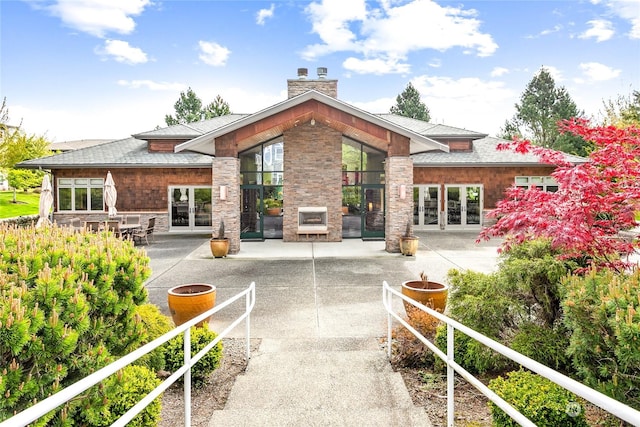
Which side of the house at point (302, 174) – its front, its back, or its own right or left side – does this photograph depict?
front

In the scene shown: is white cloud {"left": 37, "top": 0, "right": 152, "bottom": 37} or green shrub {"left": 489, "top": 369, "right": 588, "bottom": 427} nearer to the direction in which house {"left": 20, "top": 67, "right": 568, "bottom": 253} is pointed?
the green shrub

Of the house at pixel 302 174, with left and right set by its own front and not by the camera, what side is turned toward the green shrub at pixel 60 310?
front

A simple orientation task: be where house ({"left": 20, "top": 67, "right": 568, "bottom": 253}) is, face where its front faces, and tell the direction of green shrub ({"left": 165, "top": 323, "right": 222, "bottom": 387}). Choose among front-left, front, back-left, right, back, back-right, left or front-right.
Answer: front

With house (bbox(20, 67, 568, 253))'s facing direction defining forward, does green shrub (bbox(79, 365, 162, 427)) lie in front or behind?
in front

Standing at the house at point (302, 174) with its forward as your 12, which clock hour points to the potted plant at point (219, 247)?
The potted plant is roughly at 1 o'clock from the house.

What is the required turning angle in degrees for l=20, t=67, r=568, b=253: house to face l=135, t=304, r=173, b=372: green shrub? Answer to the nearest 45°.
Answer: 0° — it already faces it

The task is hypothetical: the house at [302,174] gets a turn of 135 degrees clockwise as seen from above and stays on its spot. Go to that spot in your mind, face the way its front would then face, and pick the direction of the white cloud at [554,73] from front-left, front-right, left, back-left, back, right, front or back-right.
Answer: right

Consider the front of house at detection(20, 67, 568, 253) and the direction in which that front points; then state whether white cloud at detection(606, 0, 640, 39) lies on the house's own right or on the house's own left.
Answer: on the house's own left

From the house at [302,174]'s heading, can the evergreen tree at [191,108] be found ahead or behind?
behind

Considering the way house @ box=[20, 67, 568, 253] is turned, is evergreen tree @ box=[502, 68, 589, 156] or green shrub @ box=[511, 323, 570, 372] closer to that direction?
the green shrub

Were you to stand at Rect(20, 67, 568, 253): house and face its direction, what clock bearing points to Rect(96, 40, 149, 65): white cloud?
The white cloud is roughly at 5 o'clock from the house.
